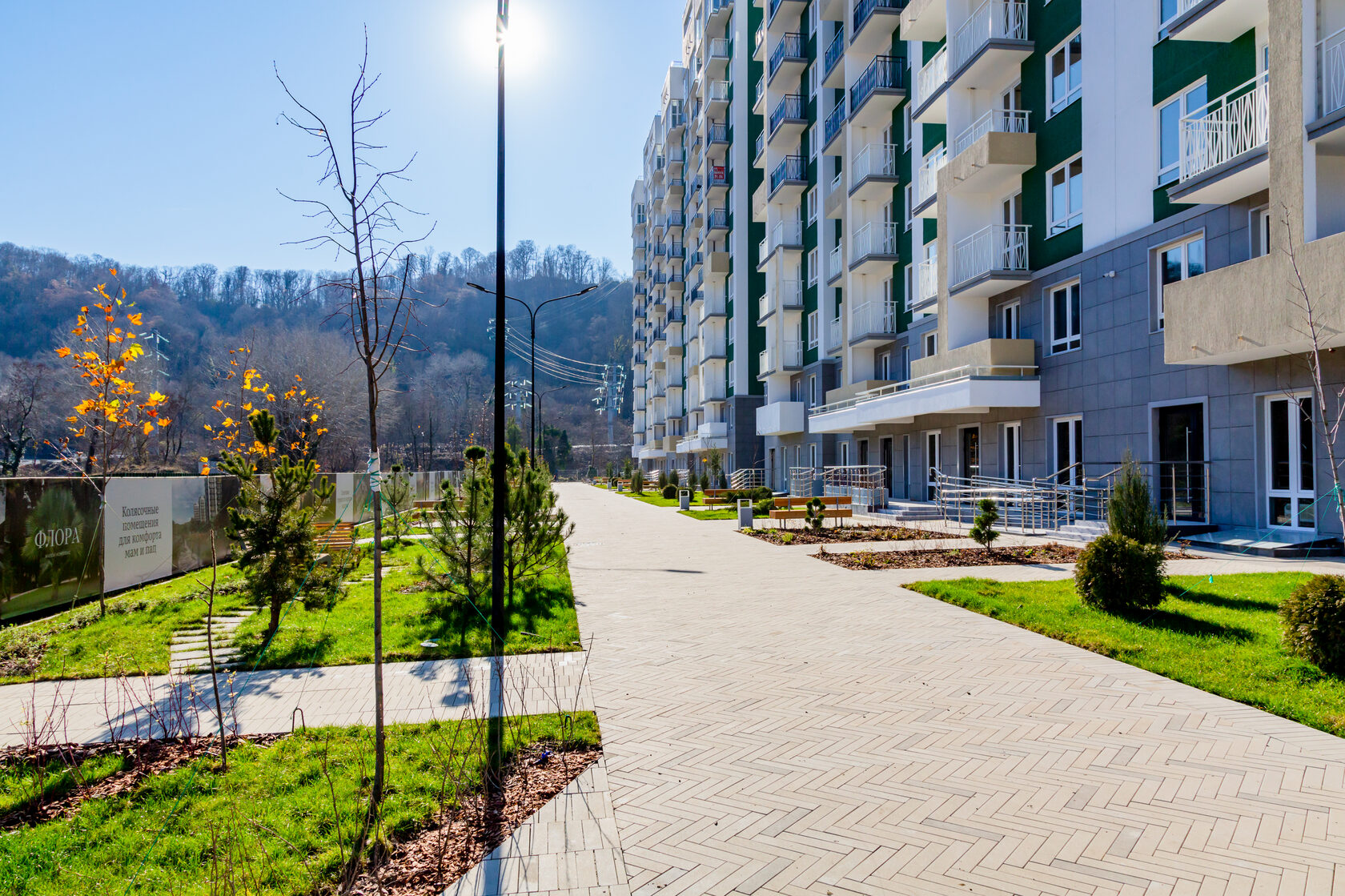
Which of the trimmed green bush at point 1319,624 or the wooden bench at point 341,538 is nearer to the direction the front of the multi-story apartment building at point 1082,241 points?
the wooden bench

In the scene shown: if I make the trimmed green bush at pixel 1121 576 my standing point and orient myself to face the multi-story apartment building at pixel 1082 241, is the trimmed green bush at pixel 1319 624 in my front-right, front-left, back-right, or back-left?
back-right

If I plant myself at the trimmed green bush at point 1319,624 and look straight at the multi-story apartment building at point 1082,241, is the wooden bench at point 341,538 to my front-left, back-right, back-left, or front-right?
front-left

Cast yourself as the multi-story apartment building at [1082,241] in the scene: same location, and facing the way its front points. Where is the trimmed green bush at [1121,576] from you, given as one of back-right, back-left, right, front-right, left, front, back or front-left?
front-left

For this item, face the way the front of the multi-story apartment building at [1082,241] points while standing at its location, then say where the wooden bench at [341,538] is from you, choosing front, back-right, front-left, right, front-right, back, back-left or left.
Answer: front

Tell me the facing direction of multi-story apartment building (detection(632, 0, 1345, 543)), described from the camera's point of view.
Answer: facing the viewer and to the left of the viewer

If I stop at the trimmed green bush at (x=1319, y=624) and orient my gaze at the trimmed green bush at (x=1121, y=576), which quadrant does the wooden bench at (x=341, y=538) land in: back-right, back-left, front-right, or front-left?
front-left

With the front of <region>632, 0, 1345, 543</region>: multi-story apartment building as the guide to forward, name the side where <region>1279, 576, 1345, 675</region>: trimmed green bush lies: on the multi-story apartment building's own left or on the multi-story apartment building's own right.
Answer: on the multi-story apartment building's own left
